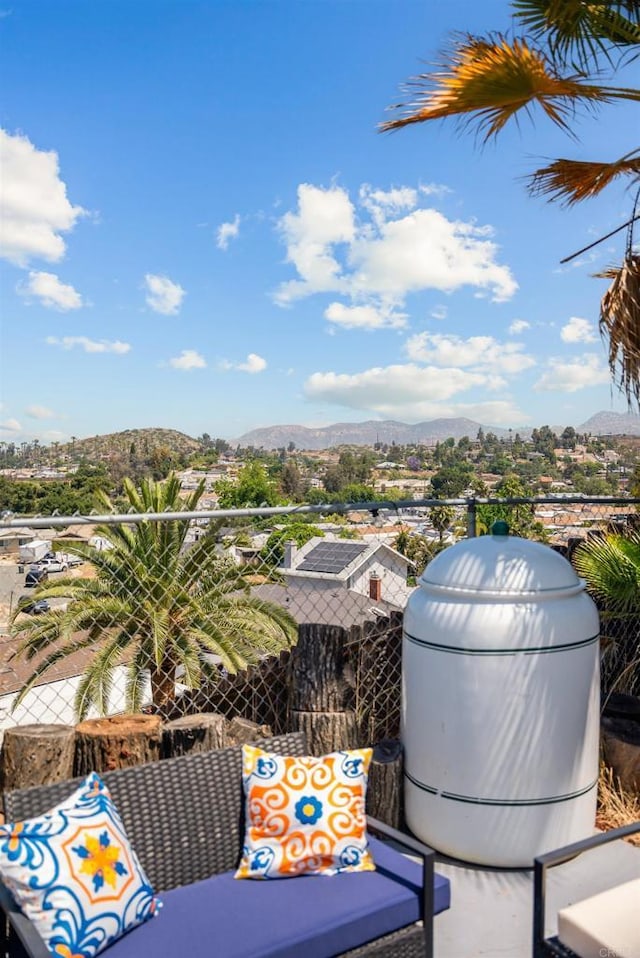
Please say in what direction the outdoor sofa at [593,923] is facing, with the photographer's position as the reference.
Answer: facing the viewer and to the left of the viewer

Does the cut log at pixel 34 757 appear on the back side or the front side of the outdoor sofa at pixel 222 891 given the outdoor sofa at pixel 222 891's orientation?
on the back side

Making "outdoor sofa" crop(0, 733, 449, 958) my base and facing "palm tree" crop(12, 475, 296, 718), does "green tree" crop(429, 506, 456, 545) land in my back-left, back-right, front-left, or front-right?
front-right

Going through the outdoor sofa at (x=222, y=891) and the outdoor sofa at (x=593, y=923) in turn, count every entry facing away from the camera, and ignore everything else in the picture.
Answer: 0

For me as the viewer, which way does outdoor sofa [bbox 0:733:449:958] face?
facing the viewer and to the right of the viewer

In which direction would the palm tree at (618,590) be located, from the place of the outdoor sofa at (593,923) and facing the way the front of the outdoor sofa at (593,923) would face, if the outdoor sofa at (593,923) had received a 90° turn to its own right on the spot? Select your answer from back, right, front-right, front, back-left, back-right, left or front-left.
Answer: front-right

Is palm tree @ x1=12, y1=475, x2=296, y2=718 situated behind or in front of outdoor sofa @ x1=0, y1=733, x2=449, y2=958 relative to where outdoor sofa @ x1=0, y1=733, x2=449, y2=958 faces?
behind

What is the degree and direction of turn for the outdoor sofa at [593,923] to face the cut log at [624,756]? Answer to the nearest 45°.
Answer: approximately 135° to its right

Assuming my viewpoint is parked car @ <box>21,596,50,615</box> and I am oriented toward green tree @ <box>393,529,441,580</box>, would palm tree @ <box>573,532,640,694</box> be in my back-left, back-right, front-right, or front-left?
front-right
